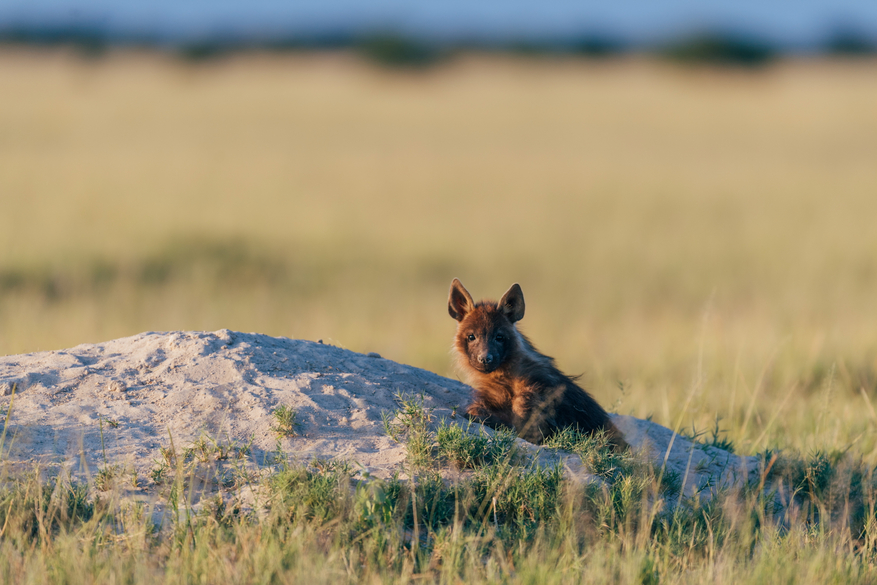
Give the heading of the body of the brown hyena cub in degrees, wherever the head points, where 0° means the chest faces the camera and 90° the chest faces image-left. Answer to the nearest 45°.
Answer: approximately 45°
